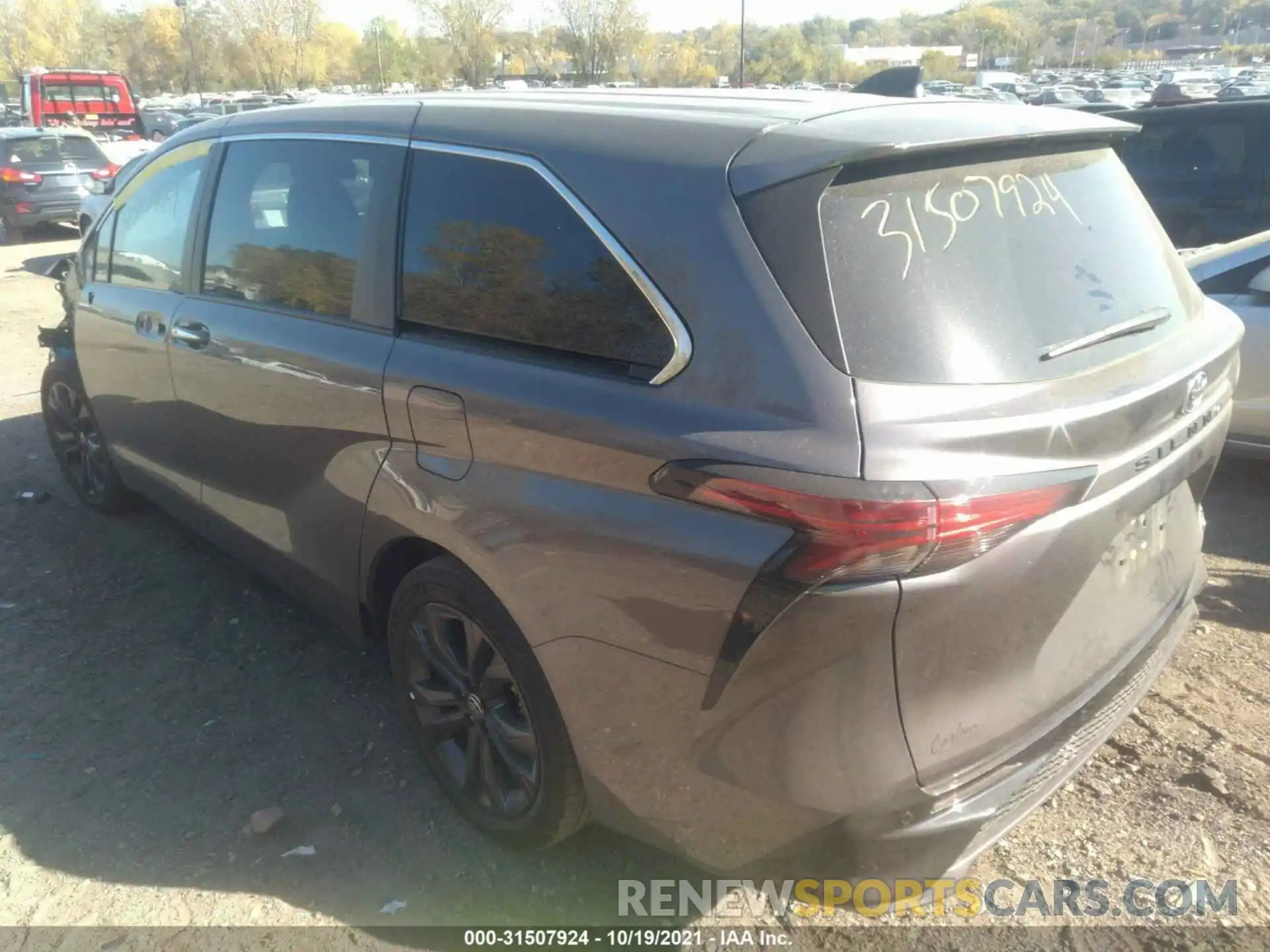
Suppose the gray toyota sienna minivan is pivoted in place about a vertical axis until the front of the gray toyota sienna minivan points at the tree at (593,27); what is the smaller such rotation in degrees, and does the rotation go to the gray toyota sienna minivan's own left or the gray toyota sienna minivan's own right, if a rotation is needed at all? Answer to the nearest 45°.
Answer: approximately 45° to the gray toyota sienna minivan's own right

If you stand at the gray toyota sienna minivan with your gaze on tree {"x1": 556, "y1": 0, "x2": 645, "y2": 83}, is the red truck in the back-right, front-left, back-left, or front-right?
front-left

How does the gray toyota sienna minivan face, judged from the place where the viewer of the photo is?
facing away from the viewer and to the left of the viewer

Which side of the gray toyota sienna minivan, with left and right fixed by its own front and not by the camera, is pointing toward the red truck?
front

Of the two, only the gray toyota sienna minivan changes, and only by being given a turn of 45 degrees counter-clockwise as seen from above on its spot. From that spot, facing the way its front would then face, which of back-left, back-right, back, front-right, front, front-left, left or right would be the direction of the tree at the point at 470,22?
right

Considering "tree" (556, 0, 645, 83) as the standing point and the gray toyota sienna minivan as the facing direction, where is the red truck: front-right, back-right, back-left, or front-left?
front-right
